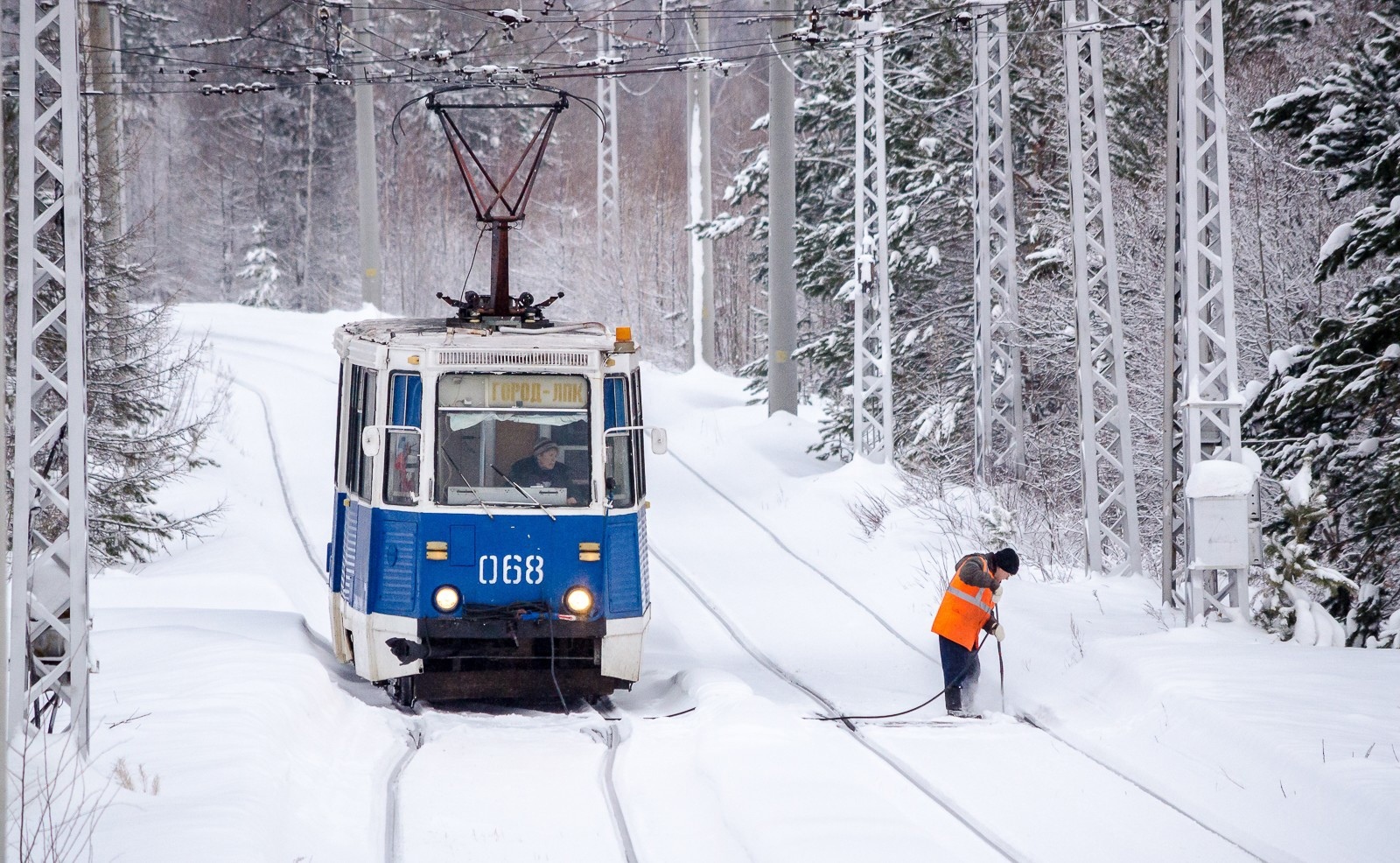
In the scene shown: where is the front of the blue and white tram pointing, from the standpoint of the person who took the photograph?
facing the viewer

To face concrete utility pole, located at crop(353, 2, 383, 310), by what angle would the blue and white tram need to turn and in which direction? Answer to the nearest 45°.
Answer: approximately 180°

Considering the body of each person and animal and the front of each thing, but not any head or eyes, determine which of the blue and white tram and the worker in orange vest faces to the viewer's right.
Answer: the worker in orange vest

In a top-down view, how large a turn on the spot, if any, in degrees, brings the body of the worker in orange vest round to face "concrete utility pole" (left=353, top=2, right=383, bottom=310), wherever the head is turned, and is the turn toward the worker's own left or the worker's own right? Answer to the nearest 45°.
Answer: approximately 135° to the worker's own left

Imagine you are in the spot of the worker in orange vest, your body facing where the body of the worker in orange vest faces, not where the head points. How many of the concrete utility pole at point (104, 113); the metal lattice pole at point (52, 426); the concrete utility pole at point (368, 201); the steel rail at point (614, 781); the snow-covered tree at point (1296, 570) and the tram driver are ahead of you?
1

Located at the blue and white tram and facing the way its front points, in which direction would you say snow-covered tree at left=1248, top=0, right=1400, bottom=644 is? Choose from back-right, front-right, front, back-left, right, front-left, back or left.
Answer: left

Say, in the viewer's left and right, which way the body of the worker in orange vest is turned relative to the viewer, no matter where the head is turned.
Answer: facing to the right of the viewer

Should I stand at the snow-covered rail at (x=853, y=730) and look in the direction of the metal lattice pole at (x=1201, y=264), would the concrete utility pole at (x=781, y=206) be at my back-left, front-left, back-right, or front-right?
front-left
